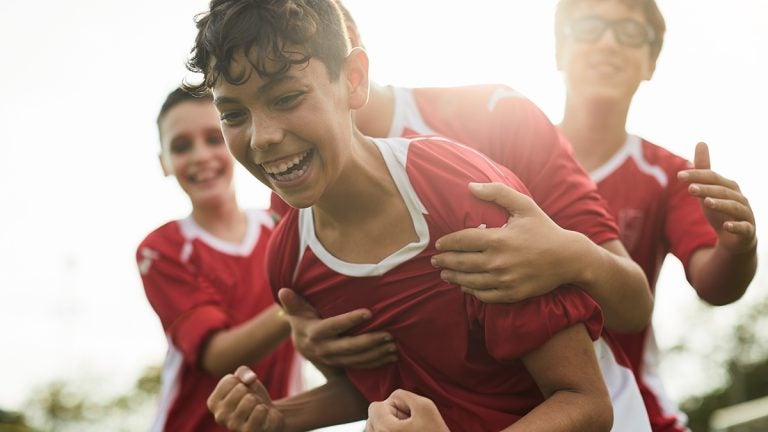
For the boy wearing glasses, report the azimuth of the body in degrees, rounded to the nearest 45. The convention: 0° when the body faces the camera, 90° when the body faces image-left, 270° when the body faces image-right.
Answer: approximately 0°

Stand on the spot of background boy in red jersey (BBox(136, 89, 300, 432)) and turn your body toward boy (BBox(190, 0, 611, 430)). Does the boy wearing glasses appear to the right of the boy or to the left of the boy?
left

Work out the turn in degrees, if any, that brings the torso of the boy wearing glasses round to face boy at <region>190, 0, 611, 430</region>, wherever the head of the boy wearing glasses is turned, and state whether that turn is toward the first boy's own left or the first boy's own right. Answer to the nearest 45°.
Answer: approximately 45° to the first boy's own right

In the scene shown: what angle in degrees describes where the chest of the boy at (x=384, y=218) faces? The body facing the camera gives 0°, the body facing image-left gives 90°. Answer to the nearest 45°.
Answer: approximately 45°

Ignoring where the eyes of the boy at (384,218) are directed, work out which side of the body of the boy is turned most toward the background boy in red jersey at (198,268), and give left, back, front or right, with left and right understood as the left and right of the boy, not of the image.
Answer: right

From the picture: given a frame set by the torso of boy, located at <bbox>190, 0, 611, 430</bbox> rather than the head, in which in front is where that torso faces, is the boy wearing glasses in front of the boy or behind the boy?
behind

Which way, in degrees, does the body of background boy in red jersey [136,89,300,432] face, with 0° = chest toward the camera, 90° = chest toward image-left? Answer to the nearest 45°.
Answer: approximately 315°
